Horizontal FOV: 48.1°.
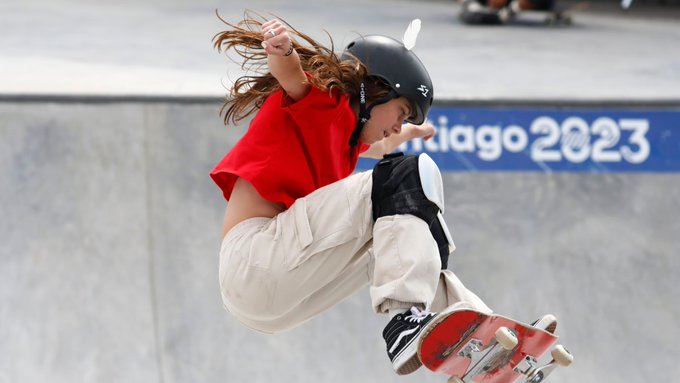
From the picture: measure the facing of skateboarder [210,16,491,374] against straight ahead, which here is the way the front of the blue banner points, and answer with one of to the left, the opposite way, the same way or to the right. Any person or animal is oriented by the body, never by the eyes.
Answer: to the left

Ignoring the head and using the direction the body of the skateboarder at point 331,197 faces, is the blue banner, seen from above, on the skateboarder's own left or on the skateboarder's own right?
on the skateboarder's own left

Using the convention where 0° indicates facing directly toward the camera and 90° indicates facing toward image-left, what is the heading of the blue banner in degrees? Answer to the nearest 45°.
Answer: approximately 0°

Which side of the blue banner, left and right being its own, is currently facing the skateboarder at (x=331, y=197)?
front

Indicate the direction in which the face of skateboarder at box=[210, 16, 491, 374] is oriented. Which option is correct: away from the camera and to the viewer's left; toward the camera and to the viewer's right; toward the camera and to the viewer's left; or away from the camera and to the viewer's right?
toward the camera and to the viewer's right

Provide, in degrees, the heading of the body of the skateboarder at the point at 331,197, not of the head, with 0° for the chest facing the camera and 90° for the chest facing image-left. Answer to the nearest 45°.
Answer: approximately 270°

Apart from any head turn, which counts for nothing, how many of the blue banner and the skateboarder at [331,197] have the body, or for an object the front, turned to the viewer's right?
1
